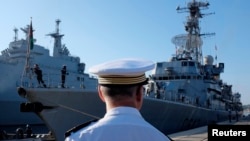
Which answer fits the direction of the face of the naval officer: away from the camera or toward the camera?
away from the camera

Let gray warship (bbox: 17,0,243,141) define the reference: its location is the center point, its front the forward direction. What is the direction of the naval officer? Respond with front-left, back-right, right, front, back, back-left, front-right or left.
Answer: front-left

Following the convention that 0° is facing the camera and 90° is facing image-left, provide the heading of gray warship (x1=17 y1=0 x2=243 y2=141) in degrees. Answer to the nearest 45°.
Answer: approximately 45°
